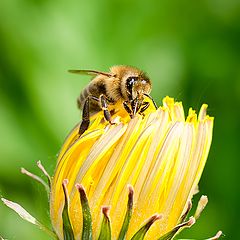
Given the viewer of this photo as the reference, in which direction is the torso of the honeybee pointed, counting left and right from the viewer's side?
facing the viewer and to the right of the viewer
